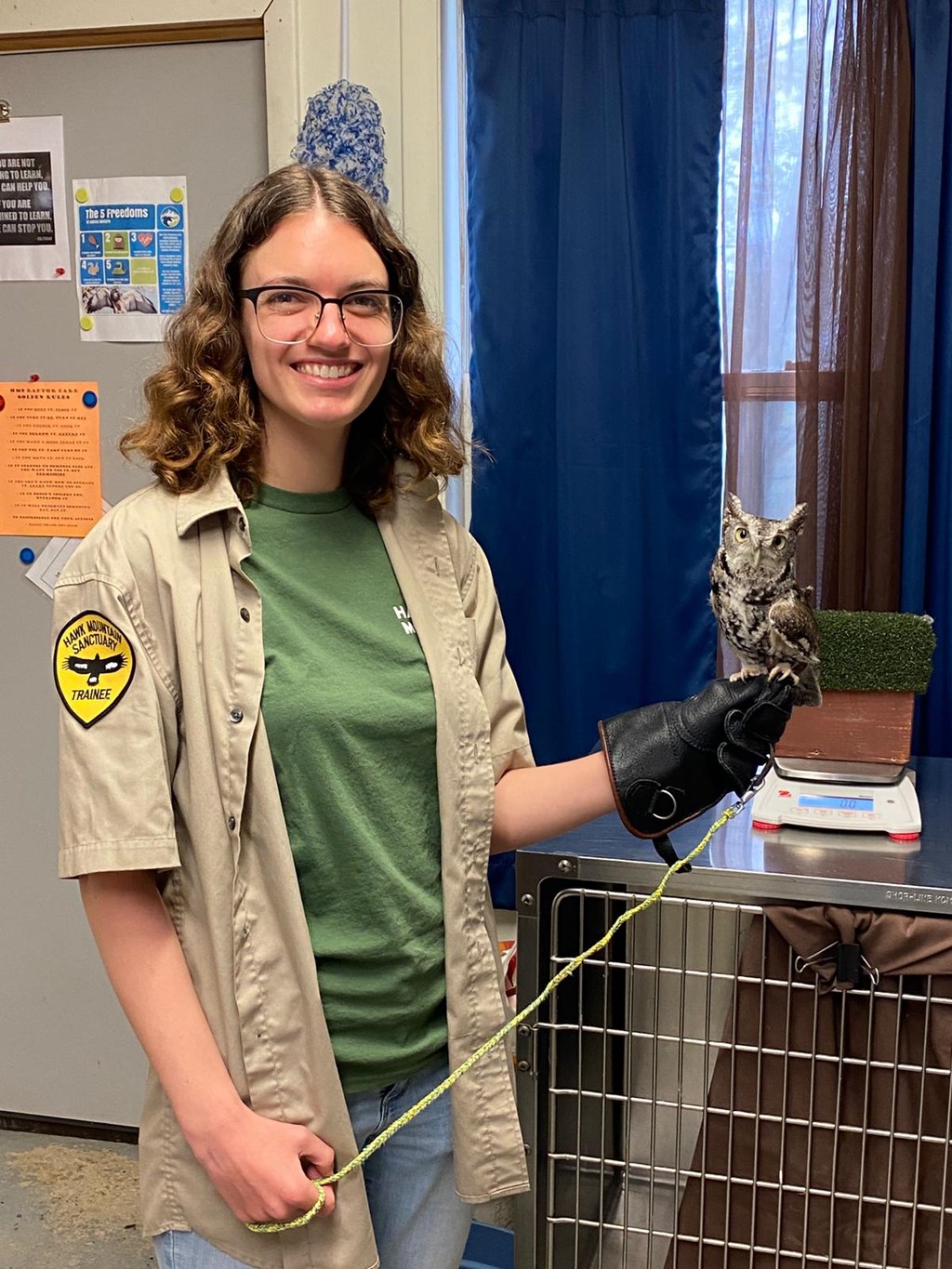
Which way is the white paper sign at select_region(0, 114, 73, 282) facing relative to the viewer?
toward the camera

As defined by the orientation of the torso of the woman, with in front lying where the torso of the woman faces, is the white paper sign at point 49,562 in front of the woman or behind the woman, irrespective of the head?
behind

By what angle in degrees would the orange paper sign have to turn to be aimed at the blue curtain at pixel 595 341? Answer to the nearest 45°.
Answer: approximately 45° to its left

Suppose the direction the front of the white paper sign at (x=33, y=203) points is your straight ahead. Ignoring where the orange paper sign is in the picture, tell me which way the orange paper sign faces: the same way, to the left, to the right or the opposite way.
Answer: the same way

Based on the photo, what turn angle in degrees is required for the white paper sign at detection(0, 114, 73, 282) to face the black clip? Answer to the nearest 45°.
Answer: approximately 45° to its left

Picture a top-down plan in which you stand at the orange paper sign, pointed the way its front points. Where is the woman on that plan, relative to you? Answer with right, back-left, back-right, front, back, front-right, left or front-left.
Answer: front

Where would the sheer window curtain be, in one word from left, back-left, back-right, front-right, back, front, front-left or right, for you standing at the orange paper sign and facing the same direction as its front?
front-left

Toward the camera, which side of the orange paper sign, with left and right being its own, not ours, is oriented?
front

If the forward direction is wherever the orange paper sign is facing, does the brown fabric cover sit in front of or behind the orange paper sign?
in front

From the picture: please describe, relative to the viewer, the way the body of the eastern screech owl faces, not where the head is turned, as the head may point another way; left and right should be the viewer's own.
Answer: facing the viewer and to the left of the viewer

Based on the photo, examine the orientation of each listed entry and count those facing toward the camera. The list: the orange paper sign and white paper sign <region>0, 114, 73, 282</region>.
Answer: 2

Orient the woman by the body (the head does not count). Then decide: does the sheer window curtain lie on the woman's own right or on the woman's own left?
on the woman's own left

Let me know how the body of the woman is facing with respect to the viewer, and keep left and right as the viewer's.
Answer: facing the viewer and to the right of the viewer

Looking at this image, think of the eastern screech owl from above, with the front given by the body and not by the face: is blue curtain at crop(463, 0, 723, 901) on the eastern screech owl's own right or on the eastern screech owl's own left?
on the eastern screech owl's own right

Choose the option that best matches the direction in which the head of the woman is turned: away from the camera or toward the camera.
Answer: toward the camera
